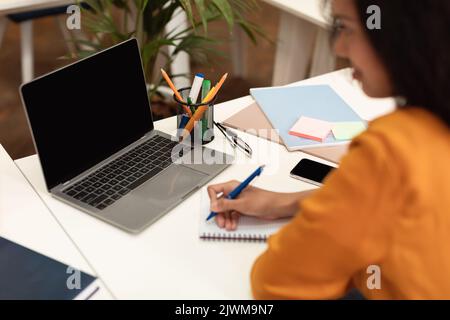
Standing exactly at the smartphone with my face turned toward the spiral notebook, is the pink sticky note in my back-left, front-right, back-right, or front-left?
back-right

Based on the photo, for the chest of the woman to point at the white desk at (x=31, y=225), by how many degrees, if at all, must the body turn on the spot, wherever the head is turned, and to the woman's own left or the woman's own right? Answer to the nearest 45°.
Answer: approximately 45° to the woman's own left

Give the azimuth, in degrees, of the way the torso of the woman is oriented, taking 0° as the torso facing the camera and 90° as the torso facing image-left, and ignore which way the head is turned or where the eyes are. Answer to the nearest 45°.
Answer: approximately 135°

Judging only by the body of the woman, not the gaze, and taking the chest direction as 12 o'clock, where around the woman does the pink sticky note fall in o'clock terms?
The pink sticky note is roughly at 1 o'clock from the woman.

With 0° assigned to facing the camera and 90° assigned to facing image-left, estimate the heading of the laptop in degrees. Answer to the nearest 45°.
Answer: approximately 315°

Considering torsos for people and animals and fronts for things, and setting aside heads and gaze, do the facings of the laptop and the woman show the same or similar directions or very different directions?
very different directions

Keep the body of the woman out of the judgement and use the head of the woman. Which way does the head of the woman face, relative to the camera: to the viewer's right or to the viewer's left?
to the viewer's left
